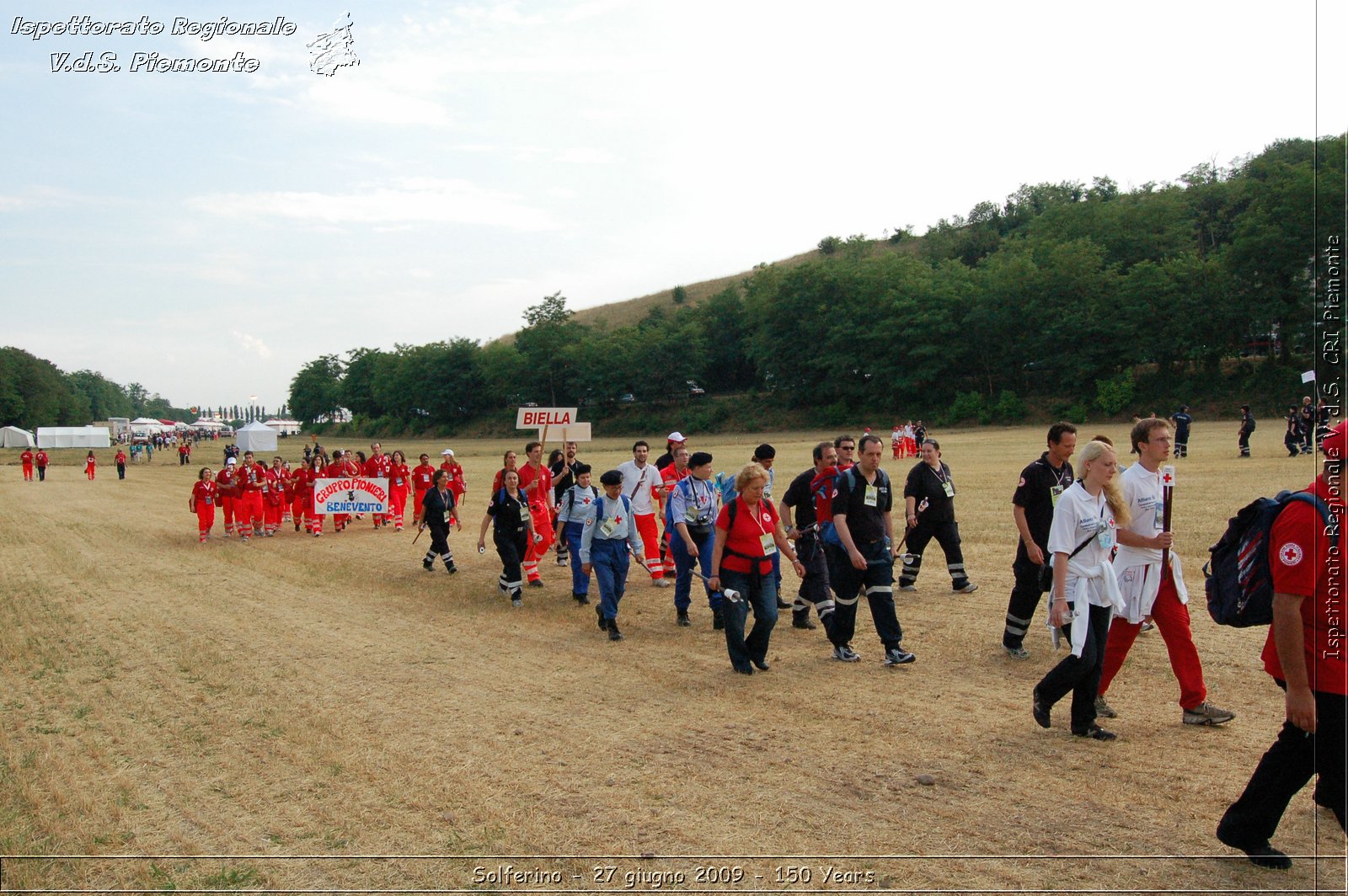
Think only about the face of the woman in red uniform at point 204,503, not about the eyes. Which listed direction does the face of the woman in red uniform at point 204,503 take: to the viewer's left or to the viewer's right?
to the viewer's right

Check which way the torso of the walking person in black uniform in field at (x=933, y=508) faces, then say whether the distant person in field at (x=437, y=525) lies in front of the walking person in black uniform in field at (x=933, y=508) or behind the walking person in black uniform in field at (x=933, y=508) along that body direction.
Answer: behind

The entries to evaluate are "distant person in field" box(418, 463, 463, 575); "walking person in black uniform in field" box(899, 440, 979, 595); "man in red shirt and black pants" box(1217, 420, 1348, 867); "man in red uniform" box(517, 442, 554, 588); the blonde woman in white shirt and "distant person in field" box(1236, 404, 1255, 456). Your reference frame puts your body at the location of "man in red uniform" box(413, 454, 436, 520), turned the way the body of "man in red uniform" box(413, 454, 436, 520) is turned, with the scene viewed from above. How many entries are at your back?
0

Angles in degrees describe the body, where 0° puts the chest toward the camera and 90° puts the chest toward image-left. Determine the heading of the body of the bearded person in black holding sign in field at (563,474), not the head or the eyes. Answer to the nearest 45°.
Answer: approximately 315°

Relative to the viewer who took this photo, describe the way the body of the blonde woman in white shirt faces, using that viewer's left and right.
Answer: facing the viewer and to the right of the viewer

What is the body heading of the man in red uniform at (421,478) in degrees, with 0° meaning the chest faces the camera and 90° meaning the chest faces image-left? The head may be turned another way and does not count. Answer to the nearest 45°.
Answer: approximately 315°

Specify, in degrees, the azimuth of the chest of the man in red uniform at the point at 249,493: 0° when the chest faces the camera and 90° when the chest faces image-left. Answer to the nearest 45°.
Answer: approximately 0°

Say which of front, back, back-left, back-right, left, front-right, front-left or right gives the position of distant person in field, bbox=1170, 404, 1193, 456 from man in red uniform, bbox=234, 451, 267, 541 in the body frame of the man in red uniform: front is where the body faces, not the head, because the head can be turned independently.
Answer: left

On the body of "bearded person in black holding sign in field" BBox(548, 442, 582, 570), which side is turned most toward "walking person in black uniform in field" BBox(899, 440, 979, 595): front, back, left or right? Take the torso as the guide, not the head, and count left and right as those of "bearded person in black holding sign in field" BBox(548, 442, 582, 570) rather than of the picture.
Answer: front

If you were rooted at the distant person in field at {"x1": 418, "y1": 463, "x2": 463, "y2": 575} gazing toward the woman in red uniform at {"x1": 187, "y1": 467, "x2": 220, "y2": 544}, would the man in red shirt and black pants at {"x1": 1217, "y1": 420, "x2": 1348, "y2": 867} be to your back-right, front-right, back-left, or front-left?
back-left

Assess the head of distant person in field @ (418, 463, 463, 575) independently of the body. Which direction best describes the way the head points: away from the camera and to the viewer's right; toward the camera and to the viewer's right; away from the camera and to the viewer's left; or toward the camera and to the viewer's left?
toward the camera and to the viewer's right

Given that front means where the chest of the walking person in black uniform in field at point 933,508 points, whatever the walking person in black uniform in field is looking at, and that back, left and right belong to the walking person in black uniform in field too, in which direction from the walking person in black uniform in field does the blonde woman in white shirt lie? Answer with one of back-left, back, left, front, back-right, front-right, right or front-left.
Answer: front-right

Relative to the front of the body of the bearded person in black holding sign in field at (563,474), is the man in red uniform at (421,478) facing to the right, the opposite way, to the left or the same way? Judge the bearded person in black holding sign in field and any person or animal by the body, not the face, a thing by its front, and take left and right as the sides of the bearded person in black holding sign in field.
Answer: the same way

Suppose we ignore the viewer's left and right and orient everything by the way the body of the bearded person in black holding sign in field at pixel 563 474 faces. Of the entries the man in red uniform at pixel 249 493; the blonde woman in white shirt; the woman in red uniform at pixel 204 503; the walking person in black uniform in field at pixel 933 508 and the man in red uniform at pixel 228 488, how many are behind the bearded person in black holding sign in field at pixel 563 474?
3

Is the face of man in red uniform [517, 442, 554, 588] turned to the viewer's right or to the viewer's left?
to the viewer's right

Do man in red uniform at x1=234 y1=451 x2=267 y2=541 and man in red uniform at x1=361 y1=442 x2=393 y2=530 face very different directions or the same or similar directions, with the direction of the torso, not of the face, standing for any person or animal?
same or similar directions

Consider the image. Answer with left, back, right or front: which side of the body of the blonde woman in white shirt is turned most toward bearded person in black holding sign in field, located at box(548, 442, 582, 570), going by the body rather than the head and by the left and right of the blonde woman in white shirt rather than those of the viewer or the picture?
back
